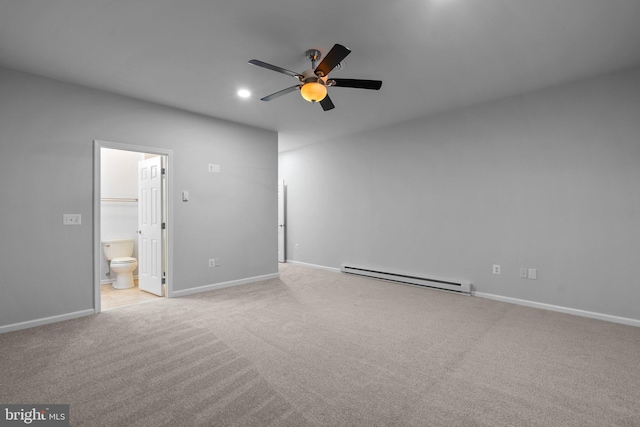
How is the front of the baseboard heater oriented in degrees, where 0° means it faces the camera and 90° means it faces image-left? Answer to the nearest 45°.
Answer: approximately 45°

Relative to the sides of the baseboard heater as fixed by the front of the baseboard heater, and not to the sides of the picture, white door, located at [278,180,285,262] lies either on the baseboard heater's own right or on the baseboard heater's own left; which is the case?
on the baseboard heater's own right

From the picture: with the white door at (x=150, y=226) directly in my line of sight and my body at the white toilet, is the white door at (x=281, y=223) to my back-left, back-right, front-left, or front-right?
front-left

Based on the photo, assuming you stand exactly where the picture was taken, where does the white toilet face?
facing the viewer and to the right of the viewer

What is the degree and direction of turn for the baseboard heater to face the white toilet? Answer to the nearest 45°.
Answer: approximately 45° to its right

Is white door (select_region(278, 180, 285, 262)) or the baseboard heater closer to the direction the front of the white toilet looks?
the baseboard heater

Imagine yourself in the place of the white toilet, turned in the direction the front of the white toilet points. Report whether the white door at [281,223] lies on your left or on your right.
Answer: on your left

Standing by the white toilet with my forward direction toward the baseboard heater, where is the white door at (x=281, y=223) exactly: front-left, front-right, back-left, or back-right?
front-left

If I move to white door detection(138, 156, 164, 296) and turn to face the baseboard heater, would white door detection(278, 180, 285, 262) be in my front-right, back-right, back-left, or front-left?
front-left

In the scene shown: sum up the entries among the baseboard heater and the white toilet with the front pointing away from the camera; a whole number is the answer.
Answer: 0

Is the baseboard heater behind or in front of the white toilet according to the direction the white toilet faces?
in front

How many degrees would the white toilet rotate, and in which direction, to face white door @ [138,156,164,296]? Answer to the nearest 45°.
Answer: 0° — it already faces it
